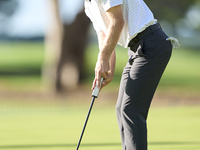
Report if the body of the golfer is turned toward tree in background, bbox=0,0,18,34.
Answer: no

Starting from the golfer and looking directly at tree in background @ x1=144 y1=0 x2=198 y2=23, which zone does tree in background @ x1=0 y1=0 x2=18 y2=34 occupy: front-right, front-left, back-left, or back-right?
front-left

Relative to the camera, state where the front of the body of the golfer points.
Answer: to the viewer's left

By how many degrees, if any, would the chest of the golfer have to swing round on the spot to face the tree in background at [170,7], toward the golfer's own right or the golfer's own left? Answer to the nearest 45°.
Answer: approximately 90° to the golfer's own right

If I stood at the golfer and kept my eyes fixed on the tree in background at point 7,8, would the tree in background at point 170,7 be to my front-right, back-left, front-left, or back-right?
front-right

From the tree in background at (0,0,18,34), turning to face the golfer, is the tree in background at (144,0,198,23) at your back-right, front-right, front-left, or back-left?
front-left

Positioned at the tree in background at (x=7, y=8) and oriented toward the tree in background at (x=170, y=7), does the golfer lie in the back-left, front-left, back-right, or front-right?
front-right
